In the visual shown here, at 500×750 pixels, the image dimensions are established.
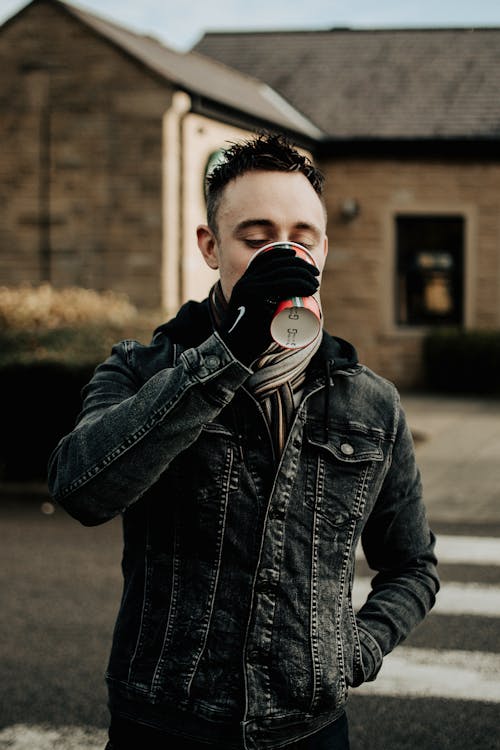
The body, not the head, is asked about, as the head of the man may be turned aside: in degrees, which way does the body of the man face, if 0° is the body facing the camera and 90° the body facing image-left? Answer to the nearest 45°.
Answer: approximately 0°

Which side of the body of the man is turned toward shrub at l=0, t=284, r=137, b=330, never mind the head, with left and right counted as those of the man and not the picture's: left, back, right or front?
back

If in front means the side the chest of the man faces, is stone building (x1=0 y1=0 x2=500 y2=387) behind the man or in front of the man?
behind

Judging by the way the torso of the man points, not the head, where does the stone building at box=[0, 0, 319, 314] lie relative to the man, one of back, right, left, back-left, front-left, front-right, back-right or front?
back

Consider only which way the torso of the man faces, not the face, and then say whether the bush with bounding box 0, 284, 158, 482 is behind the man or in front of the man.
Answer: behind

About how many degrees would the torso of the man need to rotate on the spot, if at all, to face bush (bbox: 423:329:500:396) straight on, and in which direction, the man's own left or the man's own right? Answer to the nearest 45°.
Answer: approximately 180°
